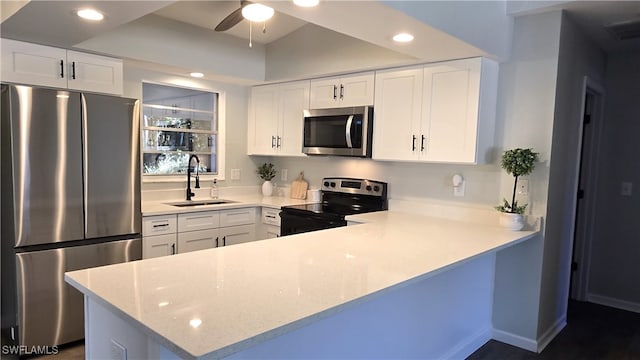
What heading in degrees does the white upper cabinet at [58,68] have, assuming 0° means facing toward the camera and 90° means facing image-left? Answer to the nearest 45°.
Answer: approximately 315°

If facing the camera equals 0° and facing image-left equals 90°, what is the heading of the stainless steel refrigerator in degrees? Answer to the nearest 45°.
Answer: approximately 315°

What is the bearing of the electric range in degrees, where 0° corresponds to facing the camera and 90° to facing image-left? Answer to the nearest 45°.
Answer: approximately 45°

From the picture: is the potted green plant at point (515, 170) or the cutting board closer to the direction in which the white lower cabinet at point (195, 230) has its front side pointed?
the potted green plant

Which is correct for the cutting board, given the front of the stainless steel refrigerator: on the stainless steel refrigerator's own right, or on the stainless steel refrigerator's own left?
on the stainless steel refrigerator's own left
